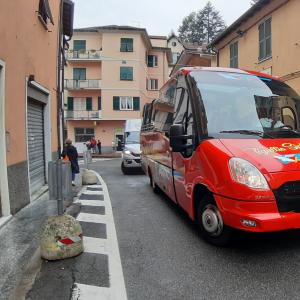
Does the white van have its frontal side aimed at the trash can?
yes

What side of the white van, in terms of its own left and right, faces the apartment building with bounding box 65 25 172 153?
back

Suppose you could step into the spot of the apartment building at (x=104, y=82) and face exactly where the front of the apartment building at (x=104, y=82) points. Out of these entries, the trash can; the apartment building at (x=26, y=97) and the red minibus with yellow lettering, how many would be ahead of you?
3

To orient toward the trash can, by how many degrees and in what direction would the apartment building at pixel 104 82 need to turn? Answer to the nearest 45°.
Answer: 0° — it already faces it

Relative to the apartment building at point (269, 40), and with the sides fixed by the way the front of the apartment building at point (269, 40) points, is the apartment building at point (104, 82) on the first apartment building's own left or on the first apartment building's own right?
on the first apartment building's own right

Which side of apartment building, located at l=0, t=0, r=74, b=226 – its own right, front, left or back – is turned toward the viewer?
right

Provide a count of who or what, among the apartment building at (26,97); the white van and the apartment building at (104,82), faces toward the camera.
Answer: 2

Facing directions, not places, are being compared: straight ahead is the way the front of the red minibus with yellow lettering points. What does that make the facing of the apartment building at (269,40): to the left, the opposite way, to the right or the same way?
to the right

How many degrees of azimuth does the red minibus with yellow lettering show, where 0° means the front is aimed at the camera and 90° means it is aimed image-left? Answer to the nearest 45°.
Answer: approximately 315°

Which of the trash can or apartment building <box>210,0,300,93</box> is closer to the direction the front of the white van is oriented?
the trash can
